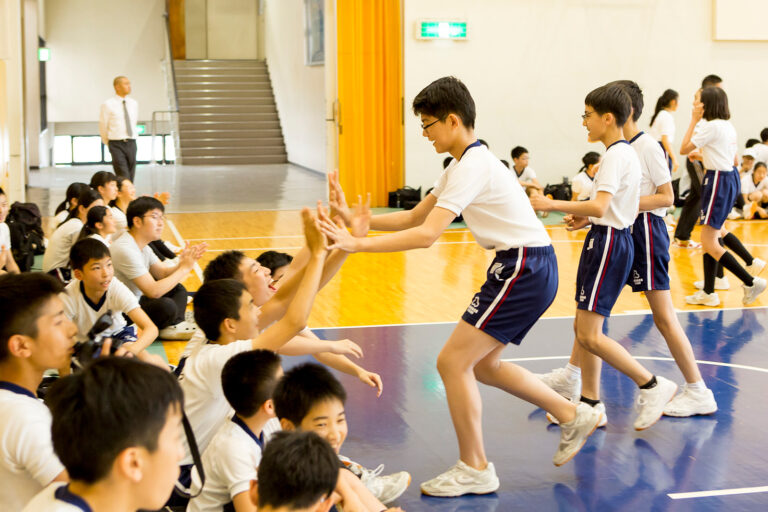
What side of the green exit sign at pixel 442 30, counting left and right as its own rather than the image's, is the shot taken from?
front

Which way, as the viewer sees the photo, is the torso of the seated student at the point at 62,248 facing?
to the viewer's right

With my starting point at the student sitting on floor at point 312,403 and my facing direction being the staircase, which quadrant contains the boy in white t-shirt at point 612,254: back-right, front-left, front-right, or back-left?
front-right

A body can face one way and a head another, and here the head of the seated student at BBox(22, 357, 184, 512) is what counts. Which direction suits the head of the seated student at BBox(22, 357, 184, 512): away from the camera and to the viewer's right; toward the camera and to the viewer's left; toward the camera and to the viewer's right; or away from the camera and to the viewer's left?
away from the camera and to the viewer's right

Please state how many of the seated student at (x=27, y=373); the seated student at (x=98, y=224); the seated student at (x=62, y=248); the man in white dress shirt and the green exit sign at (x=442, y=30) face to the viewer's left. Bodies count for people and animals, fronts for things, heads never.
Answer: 0

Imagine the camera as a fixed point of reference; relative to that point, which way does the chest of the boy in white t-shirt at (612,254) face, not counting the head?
to the viewer's left

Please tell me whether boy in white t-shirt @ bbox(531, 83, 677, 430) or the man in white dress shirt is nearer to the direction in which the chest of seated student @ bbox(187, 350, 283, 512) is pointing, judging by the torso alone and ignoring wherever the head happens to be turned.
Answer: the boy in white t-shirt

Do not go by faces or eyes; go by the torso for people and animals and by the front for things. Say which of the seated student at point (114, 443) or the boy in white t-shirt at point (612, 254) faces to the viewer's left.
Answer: the boy in white t-shirt

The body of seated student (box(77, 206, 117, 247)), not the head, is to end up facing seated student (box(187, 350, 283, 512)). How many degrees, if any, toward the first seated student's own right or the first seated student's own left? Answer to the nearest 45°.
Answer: approximately 90° to the first seated student's own right

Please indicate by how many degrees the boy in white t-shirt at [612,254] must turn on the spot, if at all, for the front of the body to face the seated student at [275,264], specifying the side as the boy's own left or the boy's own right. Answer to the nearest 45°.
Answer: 0° — they already face them

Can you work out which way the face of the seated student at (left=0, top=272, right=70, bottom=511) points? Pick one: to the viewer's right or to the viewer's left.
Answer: to the viewer's right

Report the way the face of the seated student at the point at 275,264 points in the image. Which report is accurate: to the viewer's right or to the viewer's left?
to the viewer's right

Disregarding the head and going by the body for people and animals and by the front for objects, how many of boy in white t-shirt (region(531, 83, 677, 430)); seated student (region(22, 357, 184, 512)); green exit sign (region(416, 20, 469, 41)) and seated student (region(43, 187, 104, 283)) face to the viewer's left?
1
